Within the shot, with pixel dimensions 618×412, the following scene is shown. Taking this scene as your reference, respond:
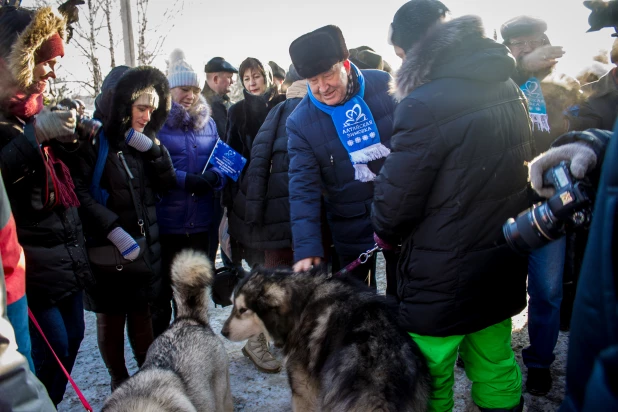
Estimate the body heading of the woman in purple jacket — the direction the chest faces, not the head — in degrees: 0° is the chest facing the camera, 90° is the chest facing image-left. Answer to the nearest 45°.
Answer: approximately 315°

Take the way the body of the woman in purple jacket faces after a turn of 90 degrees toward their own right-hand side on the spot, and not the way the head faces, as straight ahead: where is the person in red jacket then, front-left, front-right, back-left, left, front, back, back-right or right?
front-left

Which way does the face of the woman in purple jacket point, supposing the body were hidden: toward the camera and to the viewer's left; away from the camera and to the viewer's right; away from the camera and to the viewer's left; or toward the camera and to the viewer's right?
toward the camera and to the viewer's right

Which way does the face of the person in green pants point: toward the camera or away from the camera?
away from the camera

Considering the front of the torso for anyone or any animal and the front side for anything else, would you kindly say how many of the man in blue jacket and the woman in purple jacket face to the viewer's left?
0

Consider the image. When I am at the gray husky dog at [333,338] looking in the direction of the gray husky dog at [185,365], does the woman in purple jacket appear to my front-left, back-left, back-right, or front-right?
front-right

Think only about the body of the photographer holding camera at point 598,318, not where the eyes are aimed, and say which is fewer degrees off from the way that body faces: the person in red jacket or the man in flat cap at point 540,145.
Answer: the person in red jacket

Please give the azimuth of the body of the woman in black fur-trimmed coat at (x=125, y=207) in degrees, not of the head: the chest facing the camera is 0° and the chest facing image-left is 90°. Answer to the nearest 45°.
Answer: approximately 315°

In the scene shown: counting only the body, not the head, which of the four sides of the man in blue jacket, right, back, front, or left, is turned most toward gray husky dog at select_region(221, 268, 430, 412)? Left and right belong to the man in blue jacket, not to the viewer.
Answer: front

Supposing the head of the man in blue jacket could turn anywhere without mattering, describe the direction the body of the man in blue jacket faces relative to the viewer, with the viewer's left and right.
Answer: facing the viewer

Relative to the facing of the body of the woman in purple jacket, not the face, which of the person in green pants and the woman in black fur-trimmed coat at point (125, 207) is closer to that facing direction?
the person in green pants
